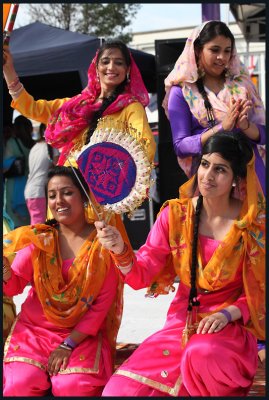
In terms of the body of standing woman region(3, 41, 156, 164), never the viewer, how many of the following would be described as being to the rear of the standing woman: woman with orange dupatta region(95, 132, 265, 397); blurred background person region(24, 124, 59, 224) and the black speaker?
2

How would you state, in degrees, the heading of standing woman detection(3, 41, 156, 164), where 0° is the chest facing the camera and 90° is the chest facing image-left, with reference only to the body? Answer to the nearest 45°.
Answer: approximately 0°

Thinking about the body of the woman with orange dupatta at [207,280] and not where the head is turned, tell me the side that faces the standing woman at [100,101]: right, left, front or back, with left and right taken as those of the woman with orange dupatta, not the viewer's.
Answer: right

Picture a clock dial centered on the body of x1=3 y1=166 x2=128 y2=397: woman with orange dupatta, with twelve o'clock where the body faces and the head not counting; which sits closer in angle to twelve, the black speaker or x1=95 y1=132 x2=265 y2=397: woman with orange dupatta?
the woman with orange dupatta

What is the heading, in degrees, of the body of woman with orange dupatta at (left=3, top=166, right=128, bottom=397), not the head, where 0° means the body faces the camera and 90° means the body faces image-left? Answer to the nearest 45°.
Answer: approximately 0°

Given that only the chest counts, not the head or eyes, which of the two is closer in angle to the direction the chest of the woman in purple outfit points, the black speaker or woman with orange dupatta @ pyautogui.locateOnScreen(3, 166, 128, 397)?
the woman with orange dupatta

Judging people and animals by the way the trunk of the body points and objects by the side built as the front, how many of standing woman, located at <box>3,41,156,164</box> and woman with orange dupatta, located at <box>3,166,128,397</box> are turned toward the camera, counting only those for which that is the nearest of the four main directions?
2

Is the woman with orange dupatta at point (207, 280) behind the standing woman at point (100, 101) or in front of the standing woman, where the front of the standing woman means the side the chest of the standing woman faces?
in front
